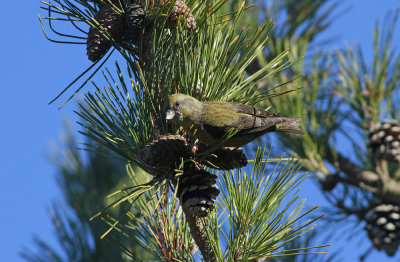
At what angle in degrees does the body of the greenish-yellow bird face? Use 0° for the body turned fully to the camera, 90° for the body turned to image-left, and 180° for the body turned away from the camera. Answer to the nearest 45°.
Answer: approximately 90°

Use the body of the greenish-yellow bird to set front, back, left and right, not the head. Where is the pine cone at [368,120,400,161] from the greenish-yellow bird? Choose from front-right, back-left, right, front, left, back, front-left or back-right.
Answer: back-right

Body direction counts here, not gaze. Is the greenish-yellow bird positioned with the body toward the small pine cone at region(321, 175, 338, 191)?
no
